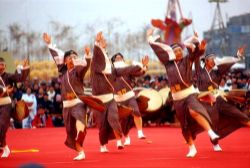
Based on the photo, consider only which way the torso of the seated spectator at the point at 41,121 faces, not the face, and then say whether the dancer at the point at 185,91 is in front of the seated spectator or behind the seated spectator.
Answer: in front

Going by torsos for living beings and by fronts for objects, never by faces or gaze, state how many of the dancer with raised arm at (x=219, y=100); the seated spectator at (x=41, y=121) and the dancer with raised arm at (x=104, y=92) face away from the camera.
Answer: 0

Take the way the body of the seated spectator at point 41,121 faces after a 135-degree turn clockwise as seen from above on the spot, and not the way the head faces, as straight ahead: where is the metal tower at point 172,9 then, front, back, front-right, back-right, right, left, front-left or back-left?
right

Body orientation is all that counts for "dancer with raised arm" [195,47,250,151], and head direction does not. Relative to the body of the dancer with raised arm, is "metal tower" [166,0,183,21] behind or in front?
behind

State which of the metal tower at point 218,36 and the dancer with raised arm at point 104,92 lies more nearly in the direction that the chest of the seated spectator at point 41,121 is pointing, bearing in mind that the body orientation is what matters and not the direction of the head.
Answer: the dancer with raised arm

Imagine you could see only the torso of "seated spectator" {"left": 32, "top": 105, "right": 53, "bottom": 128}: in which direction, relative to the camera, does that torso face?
toward the camera
